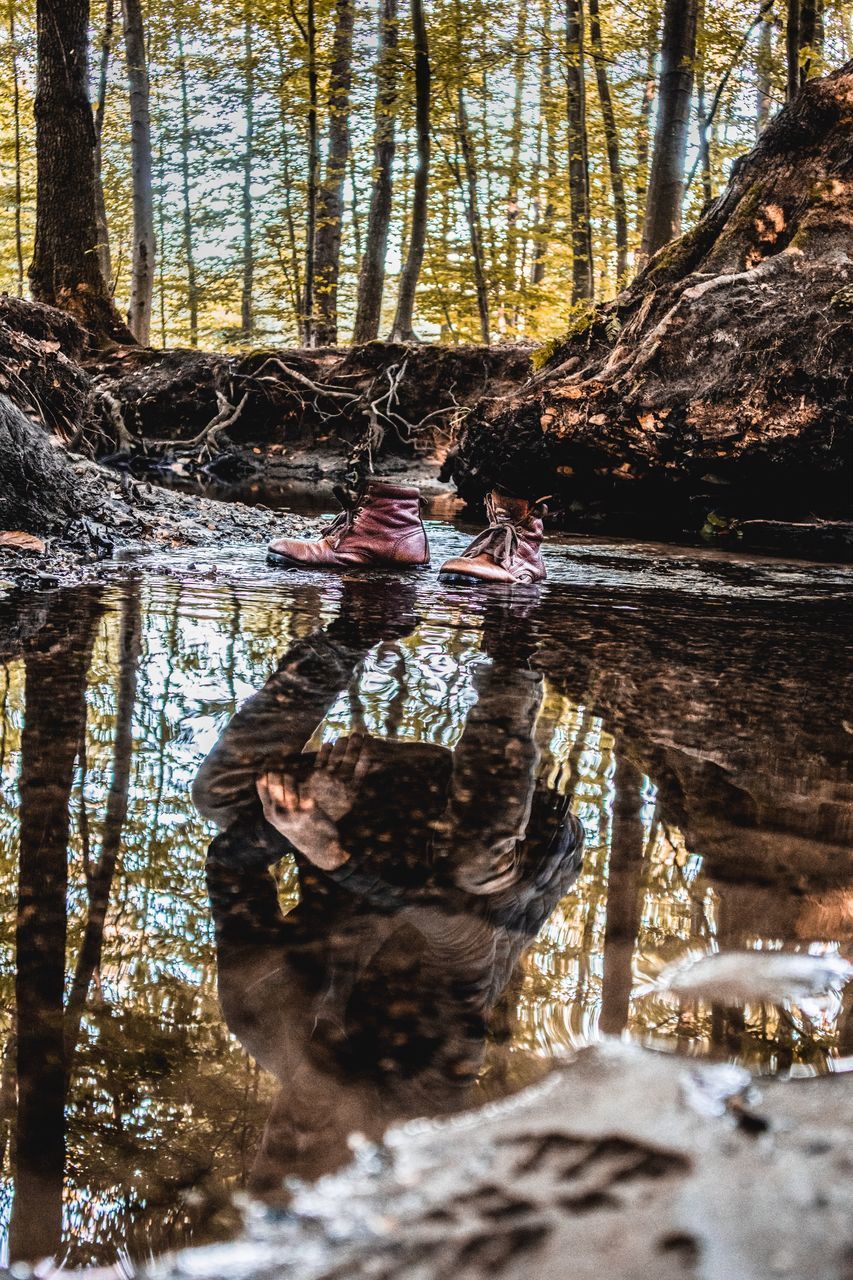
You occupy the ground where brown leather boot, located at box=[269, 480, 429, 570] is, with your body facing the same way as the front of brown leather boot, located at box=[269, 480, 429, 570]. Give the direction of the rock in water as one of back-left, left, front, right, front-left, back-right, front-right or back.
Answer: left

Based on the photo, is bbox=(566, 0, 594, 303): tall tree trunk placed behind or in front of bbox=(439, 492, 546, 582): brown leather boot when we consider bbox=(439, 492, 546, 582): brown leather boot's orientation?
behind

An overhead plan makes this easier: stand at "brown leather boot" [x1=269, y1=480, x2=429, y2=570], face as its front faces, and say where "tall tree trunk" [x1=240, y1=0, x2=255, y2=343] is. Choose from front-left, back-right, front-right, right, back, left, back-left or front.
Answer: right

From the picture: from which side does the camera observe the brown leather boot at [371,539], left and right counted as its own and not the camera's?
left

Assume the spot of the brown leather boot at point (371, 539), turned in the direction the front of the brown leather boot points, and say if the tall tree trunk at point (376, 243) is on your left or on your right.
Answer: on your right

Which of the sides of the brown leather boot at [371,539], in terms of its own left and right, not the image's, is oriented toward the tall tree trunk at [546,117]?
right

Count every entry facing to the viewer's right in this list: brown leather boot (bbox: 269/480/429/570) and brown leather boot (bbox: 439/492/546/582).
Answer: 0

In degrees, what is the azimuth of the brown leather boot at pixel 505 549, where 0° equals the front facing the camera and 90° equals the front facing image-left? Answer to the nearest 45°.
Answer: approximately 45°

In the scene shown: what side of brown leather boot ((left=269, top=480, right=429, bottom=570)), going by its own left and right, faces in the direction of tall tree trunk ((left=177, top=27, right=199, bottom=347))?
right
